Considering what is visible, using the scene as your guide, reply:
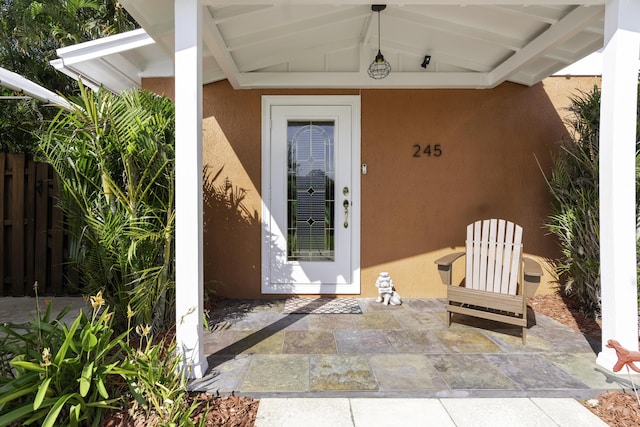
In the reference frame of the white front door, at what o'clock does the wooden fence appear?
The wooden fence is roughly at 3 o'clock from the white front door.

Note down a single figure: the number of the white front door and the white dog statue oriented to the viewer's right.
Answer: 0

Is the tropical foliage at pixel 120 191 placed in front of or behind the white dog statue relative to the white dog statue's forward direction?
in front

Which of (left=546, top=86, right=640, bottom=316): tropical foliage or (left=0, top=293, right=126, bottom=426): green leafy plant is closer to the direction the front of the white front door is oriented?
the green leafy plant

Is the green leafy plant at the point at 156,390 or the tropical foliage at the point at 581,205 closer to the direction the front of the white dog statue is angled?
the green leafy plant

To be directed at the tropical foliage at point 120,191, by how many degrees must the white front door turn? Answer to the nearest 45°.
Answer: approximately 45° to its right

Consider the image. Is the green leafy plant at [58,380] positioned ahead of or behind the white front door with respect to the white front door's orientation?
ahead

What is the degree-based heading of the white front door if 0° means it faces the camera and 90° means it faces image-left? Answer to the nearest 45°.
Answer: approximately 0°

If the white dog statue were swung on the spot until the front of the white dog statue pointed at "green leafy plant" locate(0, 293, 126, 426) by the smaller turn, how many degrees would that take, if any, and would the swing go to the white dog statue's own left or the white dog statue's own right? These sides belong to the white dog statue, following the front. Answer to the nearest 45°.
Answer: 0° — it already faces it

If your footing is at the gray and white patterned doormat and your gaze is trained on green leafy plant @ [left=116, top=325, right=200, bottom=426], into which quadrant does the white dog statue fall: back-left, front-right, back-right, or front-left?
back-left

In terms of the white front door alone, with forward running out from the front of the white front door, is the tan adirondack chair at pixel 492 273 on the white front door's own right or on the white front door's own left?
on the white front door's own left

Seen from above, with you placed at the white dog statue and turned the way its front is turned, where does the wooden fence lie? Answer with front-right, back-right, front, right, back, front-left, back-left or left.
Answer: front-right
